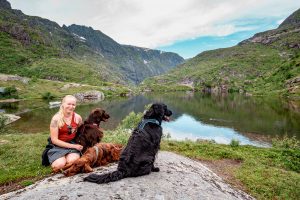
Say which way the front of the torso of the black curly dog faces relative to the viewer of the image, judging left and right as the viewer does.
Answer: facing away from the viewer and to the right of the viewer

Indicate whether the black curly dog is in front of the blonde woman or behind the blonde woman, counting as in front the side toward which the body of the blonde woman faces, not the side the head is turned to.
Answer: in front

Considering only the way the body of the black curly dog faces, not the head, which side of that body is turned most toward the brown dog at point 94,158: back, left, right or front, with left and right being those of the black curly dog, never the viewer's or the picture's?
left

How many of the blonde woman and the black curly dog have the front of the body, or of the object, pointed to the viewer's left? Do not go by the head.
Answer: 0

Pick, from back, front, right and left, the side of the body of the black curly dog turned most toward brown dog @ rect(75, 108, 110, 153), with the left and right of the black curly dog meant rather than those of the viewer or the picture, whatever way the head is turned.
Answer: left

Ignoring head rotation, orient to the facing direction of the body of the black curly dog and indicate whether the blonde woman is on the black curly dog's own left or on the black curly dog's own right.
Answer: on the black curly dog's own left

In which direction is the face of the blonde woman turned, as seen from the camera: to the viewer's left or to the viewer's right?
to the viewer's right
